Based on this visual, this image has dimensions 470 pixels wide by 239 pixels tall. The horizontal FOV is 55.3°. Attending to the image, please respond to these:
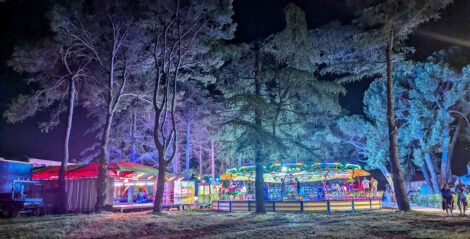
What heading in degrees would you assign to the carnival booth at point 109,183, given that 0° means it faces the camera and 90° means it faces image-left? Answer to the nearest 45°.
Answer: approximately 315°

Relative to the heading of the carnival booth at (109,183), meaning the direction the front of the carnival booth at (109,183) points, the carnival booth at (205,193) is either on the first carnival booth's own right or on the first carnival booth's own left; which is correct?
on the first carnival booth's own left

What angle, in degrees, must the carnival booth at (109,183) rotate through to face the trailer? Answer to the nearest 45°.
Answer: approximately 90° to its right
